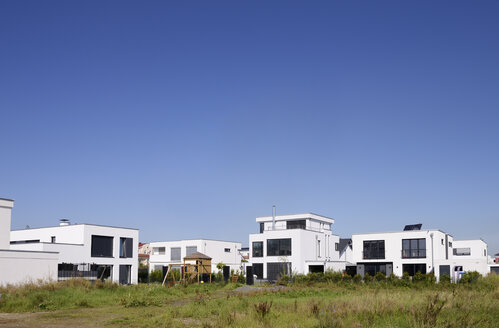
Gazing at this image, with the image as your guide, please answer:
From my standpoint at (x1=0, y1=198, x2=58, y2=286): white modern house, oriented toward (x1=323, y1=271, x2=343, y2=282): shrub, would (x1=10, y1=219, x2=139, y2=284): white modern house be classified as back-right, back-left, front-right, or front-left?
front-left

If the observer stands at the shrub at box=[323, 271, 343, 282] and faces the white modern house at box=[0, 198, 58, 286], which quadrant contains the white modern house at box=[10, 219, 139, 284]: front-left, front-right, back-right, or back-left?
front-right

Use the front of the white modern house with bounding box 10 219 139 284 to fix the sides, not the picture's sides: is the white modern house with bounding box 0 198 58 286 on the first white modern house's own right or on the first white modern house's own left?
on the first white modern house's own right

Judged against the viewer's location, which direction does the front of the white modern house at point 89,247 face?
facing the viewer and to the right of the viewer

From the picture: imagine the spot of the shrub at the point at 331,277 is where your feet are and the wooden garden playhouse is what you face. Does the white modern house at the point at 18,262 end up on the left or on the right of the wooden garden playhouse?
left
